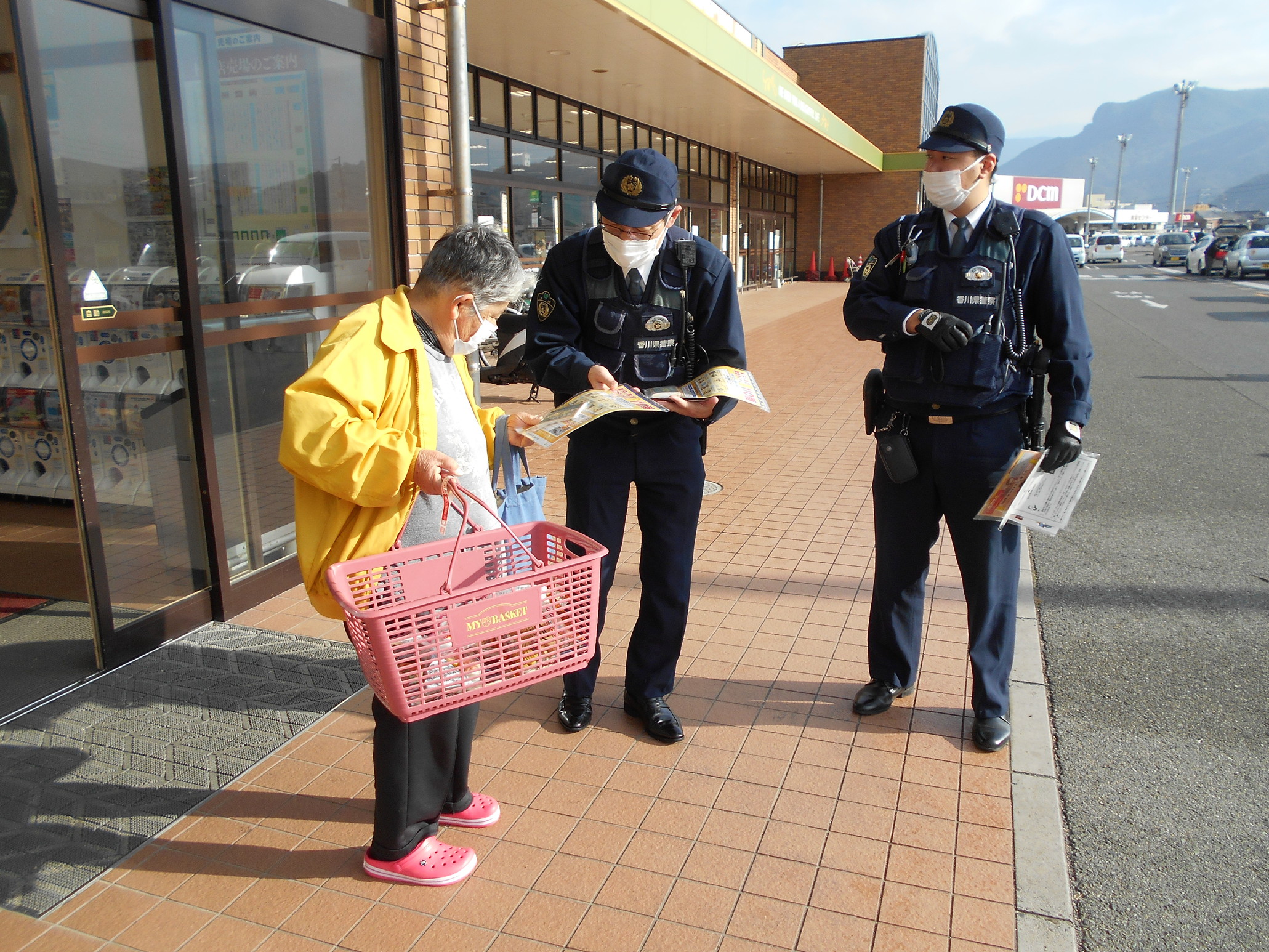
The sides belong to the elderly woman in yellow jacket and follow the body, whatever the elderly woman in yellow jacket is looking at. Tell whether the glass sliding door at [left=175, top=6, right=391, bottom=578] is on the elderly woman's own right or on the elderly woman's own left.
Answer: on the elderly woman's own left

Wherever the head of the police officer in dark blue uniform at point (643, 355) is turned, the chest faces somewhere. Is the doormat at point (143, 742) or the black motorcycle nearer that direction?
the doormat

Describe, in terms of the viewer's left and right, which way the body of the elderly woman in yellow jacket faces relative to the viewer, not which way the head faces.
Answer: facing to the right of the viewer

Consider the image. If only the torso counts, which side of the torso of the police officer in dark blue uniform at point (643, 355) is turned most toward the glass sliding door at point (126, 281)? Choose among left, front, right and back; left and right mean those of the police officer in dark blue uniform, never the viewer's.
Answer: right

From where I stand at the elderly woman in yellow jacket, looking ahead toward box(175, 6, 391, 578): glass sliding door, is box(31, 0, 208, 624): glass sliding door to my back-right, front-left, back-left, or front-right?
front-left

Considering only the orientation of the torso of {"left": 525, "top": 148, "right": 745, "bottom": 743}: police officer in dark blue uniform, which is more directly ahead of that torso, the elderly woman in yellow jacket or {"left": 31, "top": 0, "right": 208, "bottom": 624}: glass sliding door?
the elderly woman in yellow jacket

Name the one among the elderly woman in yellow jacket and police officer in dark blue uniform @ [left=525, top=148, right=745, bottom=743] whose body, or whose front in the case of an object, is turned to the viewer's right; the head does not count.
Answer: the elderly woman in yellow jacket

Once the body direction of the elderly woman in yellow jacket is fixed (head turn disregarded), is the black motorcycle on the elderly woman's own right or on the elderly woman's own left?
on the elderly woman's own left

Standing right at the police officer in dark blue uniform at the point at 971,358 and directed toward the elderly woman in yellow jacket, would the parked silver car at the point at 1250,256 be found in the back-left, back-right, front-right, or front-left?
back-right

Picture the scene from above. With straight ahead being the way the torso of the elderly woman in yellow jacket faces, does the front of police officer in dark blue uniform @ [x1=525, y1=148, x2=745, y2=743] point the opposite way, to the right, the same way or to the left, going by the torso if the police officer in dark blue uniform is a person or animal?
to the right

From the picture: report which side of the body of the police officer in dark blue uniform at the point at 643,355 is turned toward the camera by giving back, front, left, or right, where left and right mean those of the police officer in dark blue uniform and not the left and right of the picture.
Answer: front

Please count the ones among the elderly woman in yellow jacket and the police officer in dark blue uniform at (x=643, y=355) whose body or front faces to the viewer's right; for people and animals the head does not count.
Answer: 1

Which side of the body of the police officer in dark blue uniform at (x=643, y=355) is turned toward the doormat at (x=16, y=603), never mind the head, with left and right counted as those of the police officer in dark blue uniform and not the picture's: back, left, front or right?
right

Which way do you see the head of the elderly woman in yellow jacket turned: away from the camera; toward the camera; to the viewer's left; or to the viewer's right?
to the viewer's right

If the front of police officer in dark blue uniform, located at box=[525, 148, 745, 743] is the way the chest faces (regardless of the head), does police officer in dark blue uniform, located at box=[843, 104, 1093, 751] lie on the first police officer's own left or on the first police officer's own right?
on the first police officer's own left
